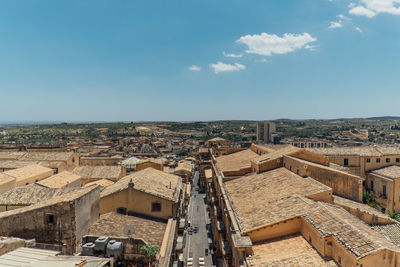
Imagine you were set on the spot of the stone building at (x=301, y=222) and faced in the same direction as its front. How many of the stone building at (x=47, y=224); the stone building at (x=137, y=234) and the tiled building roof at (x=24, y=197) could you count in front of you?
3

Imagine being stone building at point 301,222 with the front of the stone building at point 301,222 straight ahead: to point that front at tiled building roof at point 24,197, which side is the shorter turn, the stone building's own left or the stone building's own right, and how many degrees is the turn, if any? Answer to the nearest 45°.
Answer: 0° — it already faces it

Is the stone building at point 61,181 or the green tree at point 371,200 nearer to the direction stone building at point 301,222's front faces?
the stone building

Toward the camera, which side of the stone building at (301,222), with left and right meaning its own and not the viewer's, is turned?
left

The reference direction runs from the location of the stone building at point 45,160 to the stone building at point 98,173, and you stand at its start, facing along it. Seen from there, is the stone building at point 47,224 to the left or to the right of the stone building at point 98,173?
right
